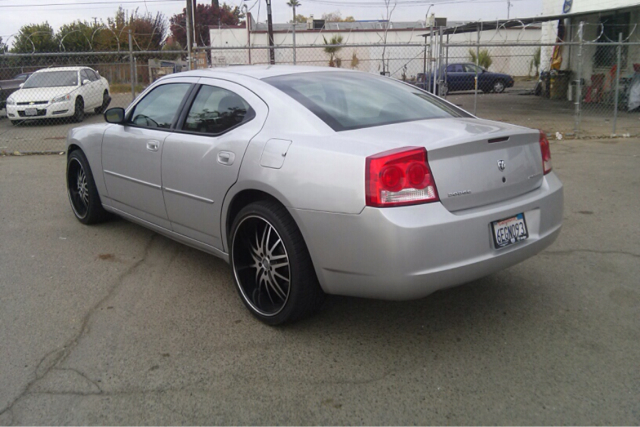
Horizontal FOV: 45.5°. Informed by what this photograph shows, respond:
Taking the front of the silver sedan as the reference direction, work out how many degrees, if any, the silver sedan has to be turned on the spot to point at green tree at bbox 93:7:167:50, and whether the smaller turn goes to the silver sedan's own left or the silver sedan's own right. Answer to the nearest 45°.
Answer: approximately 45° to the silver sedan's own right

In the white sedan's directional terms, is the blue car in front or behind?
behind

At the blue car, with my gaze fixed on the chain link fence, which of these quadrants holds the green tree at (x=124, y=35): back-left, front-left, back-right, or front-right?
back-right

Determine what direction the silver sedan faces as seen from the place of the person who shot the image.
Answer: facing away from the viewer and to the left of the viewer

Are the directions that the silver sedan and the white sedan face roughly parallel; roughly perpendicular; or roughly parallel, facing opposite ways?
roughly perpendicular

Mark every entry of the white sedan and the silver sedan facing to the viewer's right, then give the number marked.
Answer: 0

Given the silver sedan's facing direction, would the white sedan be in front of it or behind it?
in front

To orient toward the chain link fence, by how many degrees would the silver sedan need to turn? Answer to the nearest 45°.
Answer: approximately 45° to its right

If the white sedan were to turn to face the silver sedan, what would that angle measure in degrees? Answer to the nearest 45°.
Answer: approximately 45° to its left

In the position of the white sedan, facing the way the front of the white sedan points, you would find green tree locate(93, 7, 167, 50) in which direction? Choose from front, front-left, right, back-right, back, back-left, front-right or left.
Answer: back-right

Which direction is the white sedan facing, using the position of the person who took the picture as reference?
facing the viewer and to the left of the viewer

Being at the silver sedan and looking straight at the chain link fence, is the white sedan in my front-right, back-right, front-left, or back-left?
front-left

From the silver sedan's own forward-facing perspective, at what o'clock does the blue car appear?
The blue car is roughly at 2 o'clock from the silver sedan.
